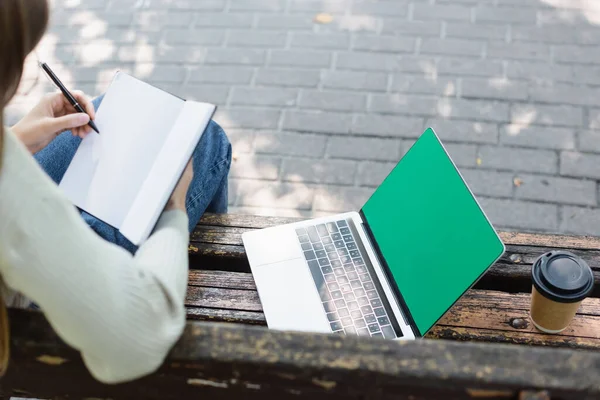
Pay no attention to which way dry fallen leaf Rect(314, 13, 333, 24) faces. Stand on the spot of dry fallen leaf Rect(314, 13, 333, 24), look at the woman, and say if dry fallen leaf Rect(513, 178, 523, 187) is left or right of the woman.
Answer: left

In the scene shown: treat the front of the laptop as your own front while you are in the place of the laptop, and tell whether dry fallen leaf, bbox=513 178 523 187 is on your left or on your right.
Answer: on your right

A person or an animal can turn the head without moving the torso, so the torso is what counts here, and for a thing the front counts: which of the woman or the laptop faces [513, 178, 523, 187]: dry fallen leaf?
the woman

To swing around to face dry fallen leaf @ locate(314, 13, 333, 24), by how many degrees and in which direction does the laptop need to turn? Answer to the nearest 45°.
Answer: approximately 90° to its right

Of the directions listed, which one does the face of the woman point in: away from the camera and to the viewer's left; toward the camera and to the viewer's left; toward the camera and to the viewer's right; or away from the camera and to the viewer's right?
away from the camera and to the viewer's right

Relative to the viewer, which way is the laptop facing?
to the viewer's left

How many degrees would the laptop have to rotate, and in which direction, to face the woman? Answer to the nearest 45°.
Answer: approximately 45° to its left

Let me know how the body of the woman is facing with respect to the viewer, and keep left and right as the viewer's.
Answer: facing away from the viewer and to the right of the viewer

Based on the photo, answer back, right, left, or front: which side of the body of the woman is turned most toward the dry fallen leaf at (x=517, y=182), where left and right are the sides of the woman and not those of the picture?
front

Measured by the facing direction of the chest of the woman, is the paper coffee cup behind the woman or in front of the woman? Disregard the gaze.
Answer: in front
